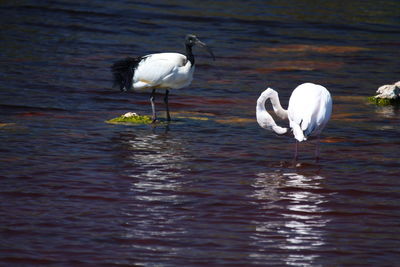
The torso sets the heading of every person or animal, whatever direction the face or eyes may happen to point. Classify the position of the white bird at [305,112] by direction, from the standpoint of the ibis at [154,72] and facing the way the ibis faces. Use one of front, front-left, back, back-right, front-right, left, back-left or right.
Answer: front-right

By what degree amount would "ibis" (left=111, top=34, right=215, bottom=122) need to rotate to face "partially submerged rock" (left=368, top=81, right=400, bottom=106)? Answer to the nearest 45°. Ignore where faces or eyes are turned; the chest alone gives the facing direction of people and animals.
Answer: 0° — it already faces it

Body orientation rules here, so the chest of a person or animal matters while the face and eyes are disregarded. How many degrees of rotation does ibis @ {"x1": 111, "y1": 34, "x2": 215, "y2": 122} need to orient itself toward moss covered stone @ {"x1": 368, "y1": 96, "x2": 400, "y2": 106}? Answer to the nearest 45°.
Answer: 0° — it already faces it

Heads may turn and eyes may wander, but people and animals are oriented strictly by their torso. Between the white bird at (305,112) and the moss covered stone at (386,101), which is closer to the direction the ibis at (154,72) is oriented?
the moss covered stone

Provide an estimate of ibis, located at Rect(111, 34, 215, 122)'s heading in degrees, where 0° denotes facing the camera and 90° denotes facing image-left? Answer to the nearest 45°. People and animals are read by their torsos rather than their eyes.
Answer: approximately 270°

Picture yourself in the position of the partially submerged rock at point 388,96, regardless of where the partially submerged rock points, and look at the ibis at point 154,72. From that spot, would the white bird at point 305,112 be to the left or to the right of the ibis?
left

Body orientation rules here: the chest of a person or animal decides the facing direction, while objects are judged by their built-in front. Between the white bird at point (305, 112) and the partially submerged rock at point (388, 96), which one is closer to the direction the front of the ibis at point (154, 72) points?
the partially submerged rock

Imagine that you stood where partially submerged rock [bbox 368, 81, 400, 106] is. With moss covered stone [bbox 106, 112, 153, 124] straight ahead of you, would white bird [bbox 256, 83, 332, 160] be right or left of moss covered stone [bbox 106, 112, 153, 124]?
left
